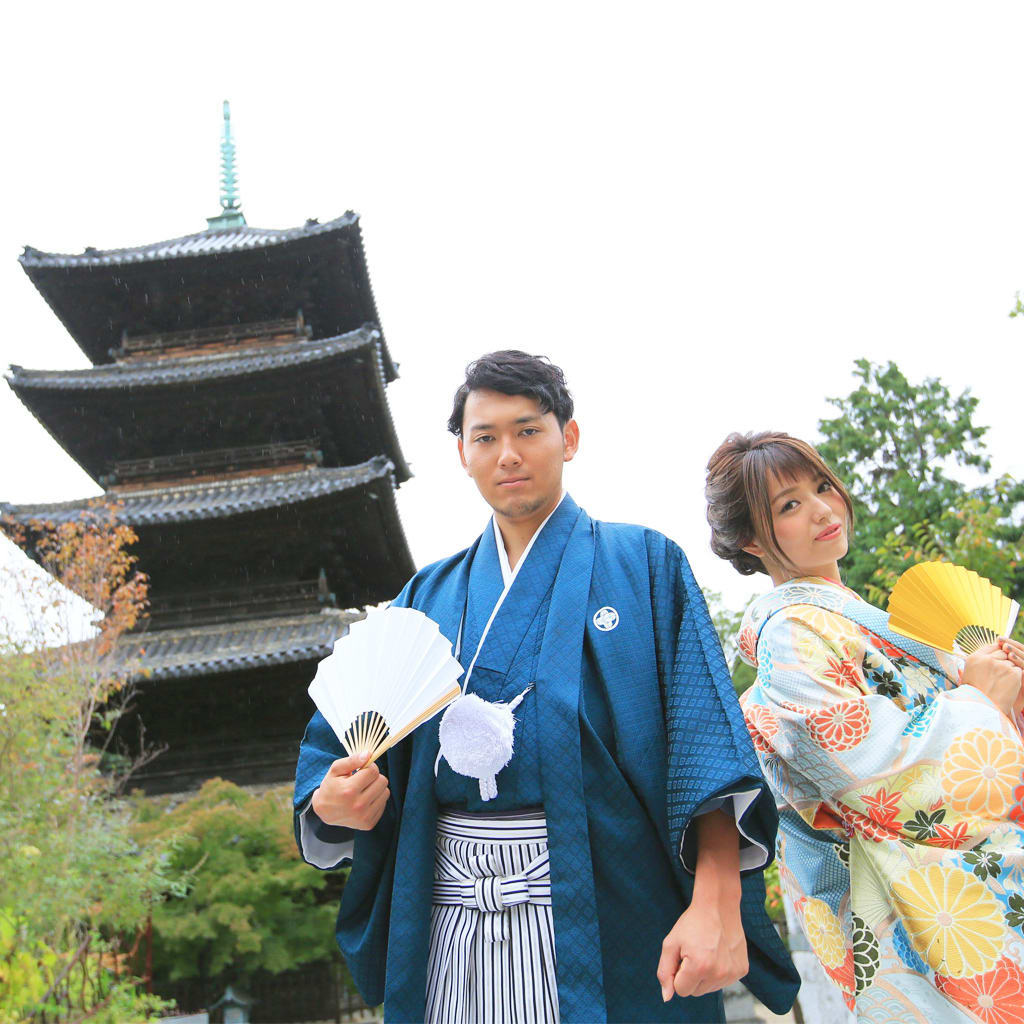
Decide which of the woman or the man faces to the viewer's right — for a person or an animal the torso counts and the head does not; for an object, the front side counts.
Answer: the woman

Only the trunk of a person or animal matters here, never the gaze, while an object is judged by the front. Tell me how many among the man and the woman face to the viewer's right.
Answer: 1

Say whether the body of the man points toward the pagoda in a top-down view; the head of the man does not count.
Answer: no

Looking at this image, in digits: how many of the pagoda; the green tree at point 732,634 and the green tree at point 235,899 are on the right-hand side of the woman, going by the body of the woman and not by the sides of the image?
0

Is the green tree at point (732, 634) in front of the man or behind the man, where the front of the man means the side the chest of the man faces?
behind

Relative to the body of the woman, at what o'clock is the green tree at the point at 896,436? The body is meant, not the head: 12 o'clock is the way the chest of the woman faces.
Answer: The green tree is roughly at 9 o'clock from the woman.

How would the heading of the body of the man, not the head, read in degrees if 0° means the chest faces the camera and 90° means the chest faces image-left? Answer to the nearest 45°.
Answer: approximately 45°

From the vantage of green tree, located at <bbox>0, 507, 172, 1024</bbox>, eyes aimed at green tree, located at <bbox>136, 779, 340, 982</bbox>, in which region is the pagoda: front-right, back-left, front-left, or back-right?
front-left

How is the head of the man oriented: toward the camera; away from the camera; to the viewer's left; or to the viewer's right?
toward the camera

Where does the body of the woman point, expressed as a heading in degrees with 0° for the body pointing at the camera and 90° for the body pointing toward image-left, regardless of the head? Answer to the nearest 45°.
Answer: approximately 270°
